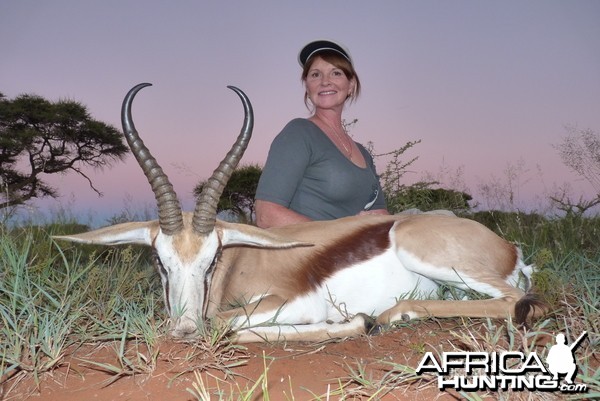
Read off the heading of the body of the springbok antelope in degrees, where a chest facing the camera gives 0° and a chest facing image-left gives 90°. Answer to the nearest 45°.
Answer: approximately 90°

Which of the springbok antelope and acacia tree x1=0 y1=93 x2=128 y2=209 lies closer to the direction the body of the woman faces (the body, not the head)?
the springbok antelope

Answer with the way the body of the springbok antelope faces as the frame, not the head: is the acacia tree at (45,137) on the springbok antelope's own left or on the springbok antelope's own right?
on the springbok antelope's own right

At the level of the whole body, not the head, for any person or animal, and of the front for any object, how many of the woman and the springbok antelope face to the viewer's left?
1

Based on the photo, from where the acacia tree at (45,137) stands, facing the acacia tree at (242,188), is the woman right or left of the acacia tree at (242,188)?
right

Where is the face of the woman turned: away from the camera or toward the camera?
toward the camera

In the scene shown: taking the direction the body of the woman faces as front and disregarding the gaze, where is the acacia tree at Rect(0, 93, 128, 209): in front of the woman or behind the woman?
behind

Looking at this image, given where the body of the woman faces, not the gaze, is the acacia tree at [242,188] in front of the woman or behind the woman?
behind

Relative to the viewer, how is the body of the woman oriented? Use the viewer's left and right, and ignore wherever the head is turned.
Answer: facing the viewer and to the right of the viewer

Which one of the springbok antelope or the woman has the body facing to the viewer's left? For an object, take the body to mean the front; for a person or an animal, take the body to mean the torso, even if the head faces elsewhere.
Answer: the springbok antelope

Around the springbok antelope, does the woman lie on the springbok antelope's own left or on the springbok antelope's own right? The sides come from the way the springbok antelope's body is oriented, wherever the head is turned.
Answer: on the springbok antelope's own right

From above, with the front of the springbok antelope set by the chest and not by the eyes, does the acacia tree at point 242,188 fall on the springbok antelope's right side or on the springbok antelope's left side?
on the springbok antelope's right side
